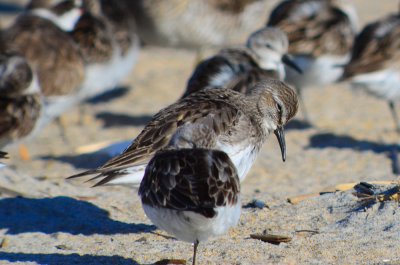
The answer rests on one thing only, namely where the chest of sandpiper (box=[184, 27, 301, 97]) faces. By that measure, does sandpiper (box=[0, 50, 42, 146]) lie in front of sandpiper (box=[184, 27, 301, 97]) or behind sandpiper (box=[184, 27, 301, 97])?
behind

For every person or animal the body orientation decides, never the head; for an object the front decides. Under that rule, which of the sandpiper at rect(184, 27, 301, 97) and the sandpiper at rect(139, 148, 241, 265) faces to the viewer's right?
the sandpiper at rect(184, 27, 301, 97)

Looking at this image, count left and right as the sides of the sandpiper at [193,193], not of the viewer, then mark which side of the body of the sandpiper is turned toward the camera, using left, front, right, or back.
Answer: back

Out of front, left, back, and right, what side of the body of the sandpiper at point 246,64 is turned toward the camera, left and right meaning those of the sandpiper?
right

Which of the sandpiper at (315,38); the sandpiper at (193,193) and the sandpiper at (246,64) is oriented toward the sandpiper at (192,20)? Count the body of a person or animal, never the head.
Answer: the sandpiper at (193,193)

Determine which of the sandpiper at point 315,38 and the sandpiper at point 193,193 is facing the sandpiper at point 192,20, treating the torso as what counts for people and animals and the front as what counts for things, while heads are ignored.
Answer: the sandpiper at point 193,193

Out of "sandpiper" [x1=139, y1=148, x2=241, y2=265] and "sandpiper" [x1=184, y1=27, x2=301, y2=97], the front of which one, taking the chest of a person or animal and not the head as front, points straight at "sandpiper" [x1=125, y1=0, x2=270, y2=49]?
"sandpiper" [x1=139, y1=148, x2=241, y2=265]
